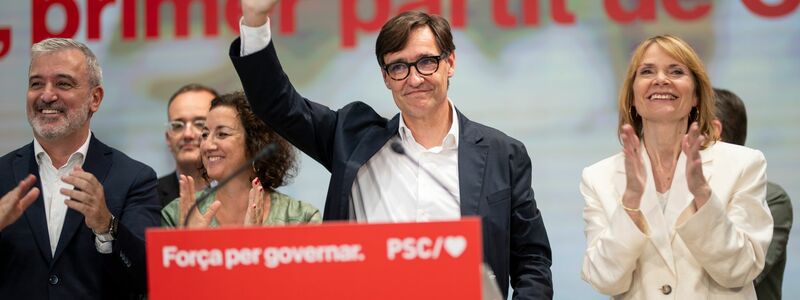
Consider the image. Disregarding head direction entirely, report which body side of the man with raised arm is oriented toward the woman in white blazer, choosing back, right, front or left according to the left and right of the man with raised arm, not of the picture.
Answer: left

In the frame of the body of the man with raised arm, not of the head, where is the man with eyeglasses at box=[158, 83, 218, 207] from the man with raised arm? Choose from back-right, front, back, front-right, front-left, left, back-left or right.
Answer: back-right

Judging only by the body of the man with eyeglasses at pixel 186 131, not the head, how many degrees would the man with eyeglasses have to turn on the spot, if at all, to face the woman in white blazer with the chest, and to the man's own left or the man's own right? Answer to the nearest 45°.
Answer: approximately 45° to the man's own left

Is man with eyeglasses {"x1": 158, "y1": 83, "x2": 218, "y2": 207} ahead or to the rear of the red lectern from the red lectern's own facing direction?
to the rear

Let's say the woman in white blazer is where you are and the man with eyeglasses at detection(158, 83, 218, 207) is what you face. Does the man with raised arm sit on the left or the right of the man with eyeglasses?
left

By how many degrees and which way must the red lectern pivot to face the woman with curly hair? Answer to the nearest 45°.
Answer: approximately 180°

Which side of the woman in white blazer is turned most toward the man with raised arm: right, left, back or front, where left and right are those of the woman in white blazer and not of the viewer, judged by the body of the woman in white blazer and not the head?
right

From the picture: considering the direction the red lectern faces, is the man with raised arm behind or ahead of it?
behind

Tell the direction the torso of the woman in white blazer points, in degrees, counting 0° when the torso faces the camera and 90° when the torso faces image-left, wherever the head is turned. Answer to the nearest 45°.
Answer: approximately 0°
